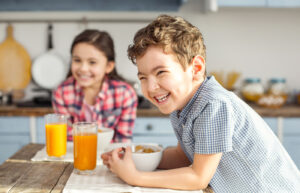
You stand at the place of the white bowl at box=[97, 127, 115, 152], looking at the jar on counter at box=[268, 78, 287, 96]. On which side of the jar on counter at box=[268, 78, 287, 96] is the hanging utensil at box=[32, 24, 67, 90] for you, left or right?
left

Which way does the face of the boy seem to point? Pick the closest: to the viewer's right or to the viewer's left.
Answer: to the viewer's left

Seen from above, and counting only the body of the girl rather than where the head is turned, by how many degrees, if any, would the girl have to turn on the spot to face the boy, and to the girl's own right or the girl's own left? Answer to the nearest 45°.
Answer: approximately 45° to the girl's own left

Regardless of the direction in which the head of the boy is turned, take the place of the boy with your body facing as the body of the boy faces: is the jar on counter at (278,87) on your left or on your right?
on your right

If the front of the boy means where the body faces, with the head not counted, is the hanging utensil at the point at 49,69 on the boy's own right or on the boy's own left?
on the boy's own right

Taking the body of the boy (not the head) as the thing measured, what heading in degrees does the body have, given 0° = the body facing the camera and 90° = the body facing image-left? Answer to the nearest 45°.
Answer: approximately 90°

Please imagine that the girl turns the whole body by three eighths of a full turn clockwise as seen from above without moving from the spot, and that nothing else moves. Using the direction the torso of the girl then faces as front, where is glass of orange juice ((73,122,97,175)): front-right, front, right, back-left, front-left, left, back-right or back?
back

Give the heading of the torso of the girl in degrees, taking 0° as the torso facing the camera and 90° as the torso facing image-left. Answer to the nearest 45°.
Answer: approximately 45°

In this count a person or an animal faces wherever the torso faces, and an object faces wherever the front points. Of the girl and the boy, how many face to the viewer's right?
0
